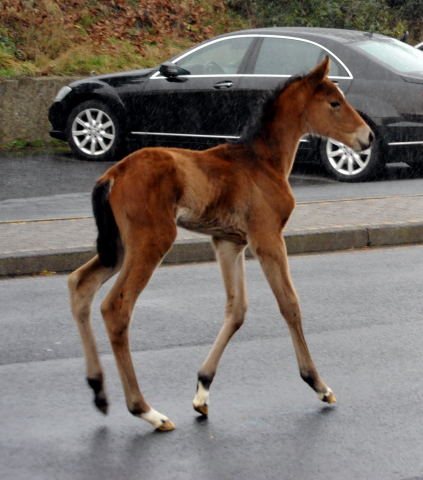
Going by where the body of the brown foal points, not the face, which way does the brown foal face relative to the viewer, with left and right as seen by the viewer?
facing to the right of the viewer
